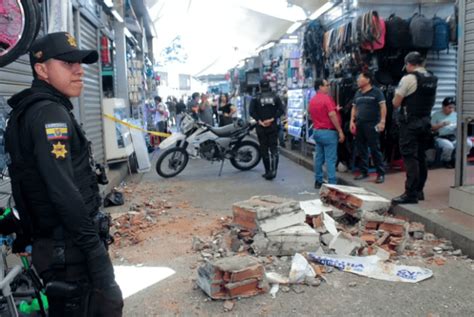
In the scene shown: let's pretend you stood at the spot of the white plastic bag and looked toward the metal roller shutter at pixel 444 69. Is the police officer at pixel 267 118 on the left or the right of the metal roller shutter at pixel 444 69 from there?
left

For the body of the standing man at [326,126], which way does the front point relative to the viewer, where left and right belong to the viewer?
facing away from the viewer and to the right of the viewer

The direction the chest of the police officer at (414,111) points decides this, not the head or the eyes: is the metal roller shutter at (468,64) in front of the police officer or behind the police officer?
behind

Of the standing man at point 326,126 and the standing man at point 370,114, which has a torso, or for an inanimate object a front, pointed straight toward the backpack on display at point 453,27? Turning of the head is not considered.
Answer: the standing man at point 326,126

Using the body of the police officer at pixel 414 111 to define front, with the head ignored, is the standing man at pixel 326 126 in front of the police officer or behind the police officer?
in front

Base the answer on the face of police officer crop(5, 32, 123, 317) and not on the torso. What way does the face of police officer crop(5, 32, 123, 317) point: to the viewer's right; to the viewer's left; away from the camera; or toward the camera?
to the viewer's right

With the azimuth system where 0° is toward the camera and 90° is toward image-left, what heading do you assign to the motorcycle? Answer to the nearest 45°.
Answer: approximately 90°

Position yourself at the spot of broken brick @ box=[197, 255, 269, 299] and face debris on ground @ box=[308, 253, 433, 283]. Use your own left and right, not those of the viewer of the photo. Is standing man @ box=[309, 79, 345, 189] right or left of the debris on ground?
left

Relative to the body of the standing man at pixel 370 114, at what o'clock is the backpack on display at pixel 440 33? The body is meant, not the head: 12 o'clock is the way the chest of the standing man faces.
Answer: The backpack on display is roughly at 6 o'clock from the standing man.
